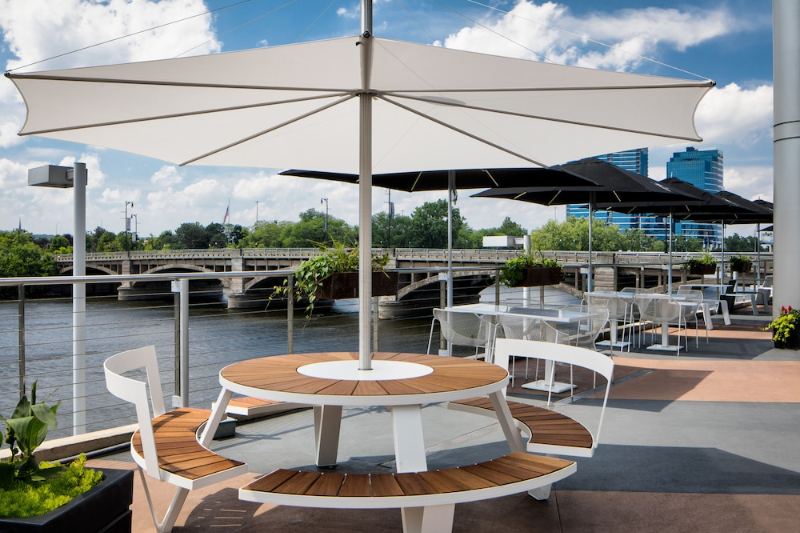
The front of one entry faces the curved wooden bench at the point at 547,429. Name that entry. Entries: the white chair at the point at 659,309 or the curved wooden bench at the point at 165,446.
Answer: the curved wooden bench at the point at 165,446

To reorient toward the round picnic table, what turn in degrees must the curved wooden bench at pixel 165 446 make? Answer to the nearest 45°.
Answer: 0° — it already faces it

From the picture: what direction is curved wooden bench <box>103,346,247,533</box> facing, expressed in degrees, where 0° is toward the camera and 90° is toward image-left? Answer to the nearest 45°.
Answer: approximately 270°

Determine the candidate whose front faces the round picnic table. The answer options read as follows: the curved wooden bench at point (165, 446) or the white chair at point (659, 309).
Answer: the curved wooden bench

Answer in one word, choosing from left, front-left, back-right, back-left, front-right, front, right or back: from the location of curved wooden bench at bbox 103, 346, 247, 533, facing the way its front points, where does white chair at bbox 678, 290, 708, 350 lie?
front-left
